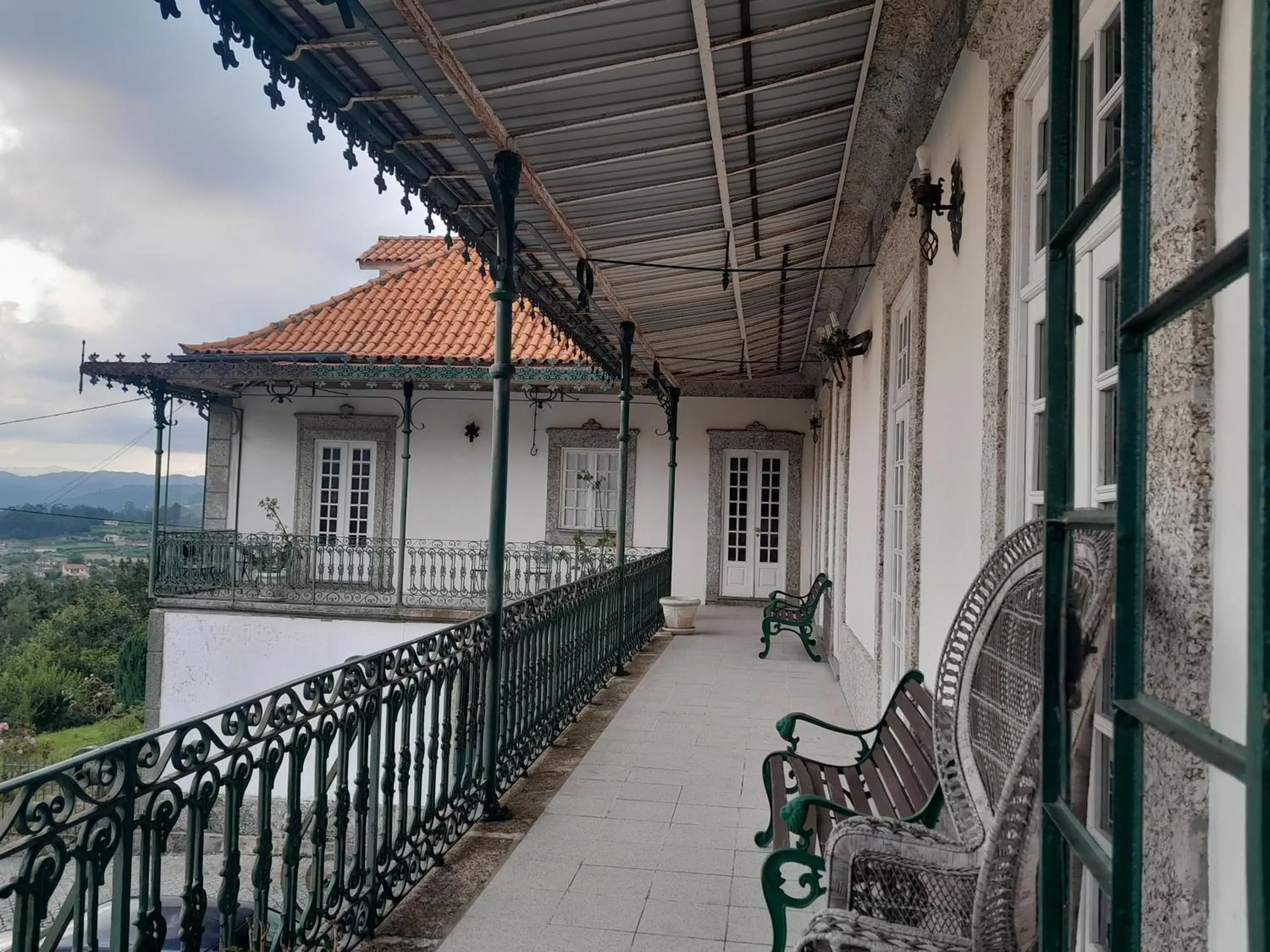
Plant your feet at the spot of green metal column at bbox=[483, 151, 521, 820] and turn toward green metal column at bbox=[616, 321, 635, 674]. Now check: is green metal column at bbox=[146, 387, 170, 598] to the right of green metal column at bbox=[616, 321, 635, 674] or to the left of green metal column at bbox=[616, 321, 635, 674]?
left

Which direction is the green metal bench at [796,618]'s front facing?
to the viewer's left

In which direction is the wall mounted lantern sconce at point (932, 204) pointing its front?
to the viewer's left

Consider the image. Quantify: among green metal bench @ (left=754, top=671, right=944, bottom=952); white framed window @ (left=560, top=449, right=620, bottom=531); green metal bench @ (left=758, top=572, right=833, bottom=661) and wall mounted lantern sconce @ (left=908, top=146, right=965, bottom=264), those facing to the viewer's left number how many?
3

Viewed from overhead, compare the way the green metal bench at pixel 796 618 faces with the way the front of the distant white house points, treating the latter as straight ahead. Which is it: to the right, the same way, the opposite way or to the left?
to the right

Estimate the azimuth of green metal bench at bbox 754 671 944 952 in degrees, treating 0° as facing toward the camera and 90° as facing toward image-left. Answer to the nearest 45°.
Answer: approximately 90°

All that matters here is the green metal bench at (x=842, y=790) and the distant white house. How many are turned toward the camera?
1

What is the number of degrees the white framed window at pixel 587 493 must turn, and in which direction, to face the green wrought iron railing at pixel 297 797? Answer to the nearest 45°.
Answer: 0° — it already faces it

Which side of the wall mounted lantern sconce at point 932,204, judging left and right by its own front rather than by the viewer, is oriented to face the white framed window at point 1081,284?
left

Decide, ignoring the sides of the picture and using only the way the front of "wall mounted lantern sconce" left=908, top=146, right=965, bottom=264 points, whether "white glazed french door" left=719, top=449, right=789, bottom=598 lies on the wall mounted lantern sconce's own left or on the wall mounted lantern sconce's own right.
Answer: on the wall mounted lantern sconce's own right
